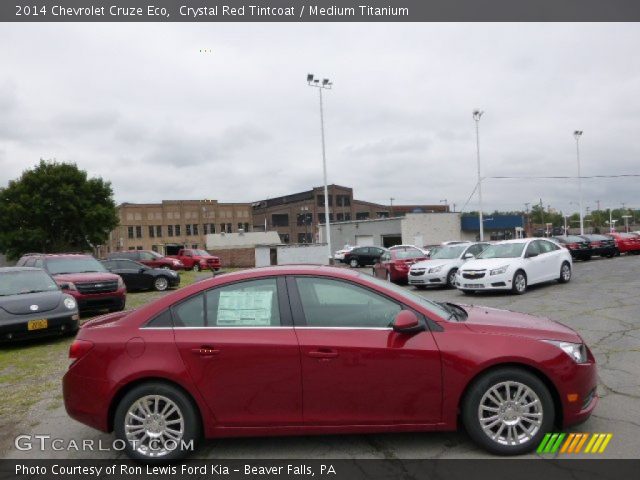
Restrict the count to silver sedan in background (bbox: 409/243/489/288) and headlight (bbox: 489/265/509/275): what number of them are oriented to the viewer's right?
0

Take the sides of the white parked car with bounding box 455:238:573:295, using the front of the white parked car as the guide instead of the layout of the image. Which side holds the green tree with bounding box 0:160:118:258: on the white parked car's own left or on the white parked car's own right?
on the white parked car's own right

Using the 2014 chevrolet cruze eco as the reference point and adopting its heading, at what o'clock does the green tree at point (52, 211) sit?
The green tree is roughly at 8 o'clock from the 2014 chevrolet cruze eco.

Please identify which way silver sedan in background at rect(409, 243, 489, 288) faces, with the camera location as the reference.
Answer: facing the viewer and to the left of the viewer

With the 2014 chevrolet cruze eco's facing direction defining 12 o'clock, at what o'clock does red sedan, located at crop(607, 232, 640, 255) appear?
The red sedan is roughly at 10 o'clock from the 2014 chevrolet cruze eco.

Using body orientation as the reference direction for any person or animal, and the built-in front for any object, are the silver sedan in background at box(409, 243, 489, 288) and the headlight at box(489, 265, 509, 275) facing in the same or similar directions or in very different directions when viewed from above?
same or similar directions

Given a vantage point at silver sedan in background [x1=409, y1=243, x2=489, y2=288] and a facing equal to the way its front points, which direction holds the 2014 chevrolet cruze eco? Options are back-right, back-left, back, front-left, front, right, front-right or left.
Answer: front-left

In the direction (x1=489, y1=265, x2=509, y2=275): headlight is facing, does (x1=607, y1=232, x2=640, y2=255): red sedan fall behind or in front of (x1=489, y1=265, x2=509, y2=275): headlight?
behind

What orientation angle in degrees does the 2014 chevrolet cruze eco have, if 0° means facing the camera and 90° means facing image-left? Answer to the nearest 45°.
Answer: approximately 270°

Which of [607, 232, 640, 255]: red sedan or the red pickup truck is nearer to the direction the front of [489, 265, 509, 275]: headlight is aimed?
the red pickup truck

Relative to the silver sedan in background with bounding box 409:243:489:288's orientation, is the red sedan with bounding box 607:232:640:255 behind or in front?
behind

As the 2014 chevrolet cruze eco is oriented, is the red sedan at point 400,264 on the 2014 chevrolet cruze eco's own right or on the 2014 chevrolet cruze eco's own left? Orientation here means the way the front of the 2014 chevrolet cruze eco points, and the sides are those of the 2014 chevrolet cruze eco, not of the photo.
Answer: on the 2014 chevrolet cruze eco's own left

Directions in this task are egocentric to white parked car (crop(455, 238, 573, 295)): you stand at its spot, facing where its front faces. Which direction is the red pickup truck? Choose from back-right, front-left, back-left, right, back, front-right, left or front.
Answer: right

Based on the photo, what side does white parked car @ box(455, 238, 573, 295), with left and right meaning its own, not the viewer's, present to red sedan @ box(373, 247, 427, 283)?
right

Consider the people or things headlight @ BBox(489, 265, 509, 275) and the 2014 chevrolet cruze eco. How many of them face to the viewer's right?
1
